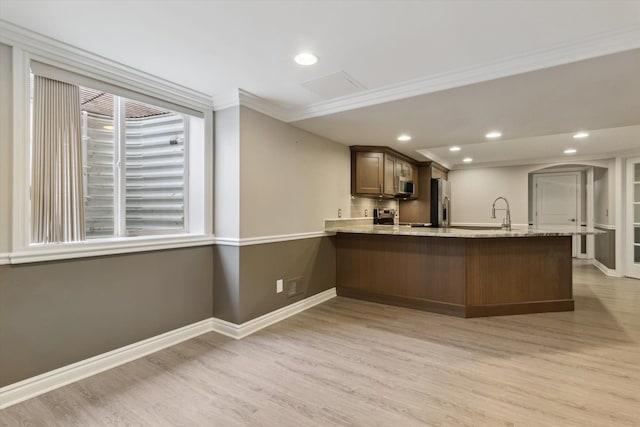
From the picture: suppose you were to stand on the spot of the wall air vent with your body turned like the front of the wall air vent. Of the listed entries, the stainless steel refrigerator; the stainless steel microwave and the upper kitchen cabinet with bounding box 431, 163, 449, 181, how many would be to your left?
3

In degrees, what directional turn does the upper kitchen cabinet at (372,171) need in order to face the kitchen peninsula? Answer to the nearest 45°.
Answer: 0° — it already faces it

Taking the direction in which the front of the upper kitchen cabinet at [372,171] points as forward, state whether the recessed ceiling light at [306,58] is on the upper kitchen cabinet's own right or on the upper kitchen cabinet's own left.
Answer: on the upper kitchen cabinet's own right

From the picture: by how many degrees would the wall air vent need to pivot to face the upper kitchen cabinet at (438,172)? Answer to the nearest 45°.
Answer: approximately 90° to its left

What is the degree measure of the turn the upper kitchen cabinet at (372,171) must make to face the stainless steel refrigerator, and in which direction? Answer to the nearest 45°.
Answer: approximately 90° to its left

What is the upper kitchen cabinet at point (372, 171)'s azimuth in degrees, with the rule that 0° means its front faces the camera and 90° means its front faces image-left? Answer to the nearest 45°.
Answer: approximately 315°

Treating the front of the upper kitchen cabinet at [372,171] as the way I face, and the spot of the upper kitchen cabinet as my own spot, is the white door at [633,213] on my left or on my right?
on my left

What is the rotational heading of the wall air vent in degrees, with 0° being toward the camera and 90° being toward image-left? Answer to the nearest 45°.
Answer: approximately 315°
